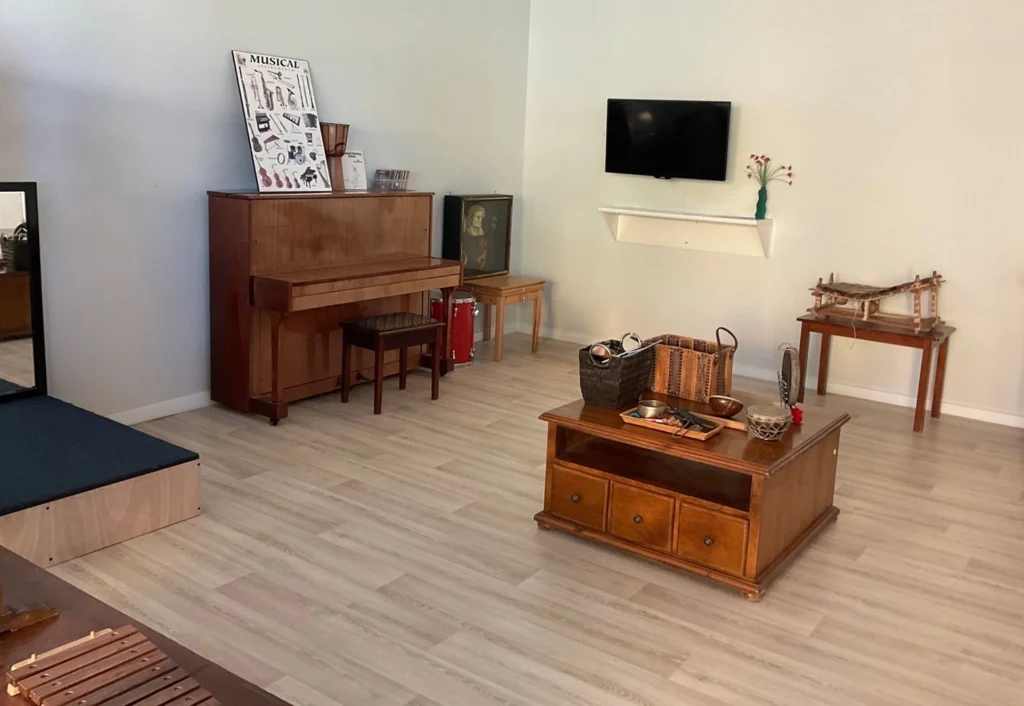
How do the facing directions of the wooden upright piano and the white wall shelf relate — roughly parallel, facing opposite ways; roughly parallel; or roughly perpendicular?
roughly perpendicular

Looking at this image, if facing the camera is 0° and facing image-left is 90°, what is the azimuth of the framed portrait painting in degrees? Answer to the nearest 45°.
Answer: approximately 315°

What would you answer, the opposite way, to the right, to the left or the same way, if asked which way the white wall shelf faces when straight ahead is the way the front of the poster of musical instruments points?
to the right

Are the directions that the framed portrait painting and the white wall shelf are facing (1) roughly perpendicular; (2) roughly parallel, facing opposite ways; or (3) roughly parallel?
roughly perpendicular

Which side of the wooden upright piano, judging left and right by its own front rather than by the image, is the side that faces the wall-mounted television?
left

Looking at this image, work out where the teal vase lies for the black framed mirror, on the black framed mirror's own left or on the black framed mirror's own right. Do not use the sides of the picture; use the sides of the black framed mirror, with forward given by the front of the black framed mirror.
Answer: on the black framed mirror's own left

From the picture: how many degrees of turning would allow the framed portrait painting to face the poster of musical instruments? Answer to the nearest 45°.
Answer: approximately 90° to its right

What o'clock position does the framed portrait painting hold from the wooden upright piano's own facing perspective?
The framed portrait painting is roughly at 9 o'clock from the wooden upright piano.

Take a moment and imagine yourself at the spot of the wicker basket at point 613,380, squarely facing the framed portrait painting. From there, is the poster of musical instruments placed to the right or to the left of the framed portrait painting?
left

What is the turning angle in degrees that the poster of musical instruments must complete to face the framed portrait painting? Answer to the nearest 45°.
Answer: approximately 90° to its left

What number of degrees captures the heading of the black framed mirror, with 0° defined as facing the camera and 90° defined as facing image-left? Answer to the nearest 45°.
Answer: approximately 315°
